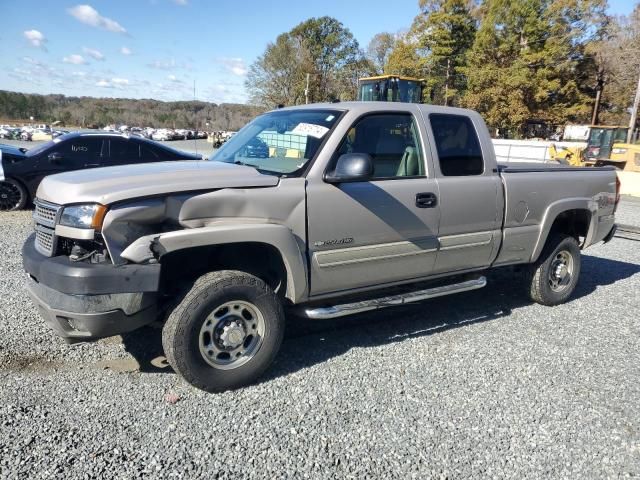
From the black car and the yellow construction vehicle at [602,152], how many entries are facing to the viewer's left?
2

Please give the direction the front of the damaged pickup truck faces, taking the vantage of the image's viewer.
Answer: facing the viewer and to the left of the viewer

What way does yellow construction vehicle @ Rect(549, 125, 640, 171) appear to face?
to the viewer's left

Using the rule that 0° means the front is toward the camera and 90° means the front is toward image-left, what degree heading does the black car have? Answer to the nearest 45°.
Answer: approximately 90°

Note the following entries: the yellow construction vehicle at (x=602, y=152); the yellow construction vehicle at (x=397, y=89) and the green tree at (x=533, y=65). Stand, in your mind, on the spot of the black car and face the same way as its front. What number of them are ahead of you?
0

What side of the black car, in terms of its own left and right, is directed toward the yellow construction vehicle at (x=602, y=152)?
back

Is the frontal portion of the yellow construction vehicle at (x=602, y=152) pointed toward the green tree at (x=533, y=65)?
no

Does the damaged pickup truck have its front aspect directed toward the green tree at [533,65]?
no

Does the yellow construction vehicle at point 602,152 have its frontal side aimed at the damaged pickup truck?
no

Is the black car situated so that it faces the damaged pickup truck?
no

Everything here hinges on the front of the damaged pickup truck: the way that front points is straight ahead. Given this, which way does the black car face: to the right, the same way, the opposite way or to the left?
the same way

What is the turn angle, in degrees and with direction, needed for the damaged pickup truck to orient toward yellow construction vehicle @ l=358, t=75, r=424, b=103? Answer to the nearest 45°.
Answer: approximately 135° to its right

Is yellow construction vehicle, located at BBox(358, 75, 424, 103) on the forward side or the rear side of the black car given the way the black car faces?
on the rear side
